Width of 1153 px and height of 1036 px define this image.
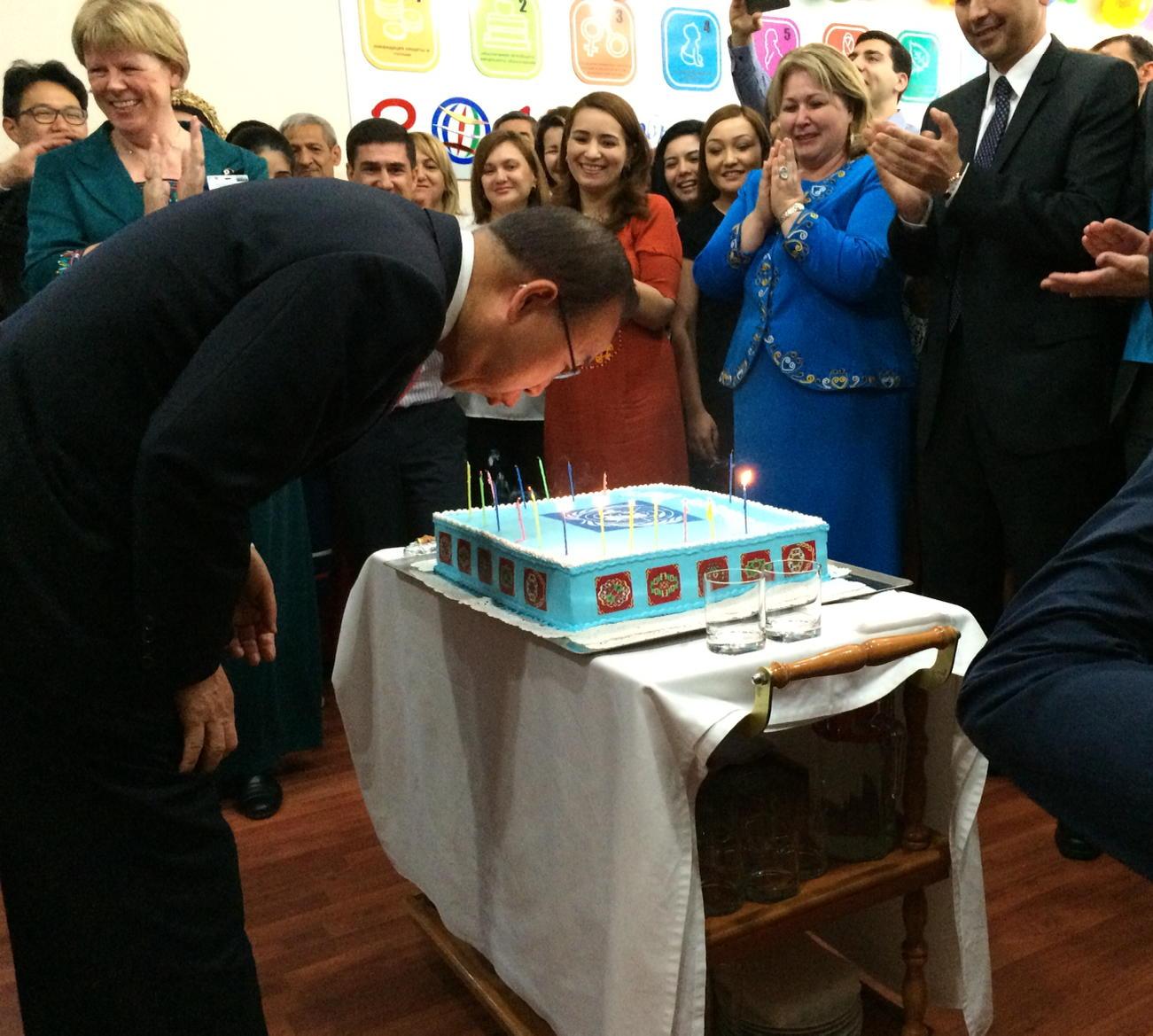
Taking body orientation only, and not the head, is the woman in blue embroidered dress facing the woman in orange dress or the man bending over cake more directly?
the man bending over cake

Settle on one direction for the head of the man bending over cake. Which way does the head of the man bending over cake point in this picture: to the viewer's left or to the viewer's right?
to the viewer's right

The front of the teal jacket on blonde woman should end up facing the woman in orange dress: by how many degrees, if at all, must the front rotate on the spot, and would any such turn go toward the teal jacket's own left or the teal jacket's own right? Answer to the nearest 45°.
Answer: approximately 45° to the teal jacket's own left

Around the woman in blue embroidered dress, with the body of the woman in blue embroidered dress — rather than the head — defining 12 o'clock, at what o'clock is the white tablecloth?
The white tablecloth is roughly at 11 o'clock from the woman in blue embroidered dress.

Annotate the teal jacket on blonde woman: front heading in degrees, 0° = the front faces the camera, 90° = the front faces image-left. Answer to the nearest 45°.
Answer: approximately 315°

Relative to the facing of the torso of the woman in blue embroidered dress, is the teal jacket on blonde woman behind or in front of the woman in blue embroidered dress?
in front

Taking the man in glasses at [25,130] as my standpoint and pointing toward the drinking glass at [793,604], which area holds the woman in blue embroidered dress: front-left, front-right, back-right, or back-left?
front-left

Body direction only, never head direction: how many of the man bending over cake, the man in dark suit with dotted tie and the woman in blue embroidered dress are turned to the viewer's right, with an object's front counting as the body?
1

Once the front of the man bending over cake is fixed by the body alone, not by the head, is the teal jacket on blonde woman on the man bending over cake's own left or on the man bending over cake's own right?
on the man bending over cake's own left

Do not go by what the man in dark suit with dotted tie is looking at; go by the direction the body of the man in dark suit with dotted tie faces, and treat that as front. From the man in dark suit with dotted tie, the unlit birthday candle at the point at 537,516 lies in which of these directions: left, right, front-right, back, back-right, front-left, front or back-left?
front

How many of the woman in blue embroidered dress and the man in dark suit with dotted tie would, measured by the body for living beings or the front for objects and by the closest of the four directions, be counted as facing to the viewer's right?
0

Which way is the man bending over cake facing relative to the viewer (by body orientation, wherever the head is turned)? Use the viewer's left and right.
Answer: facing to the right of the viewer

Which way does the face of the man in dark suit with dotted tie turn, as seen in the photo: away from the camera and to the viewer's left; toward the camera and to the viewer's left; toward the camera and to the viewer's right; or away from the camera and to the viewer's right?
toward the camera and to the viewer's left
